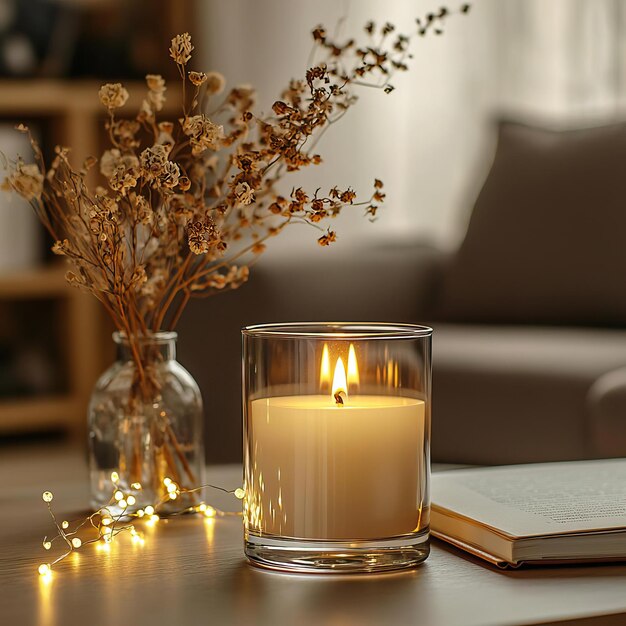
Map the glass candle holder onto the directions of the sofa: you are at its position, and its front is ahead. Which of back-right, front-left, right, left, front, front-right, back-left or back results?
front

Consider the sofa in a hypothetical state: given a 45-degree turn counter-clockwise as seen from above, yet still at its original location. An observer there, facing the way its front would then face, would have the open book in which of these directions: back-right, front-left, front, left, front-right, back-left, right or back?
front-right

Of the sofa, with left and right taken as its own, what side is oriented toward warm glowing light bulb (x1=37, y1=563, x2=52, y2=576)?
front

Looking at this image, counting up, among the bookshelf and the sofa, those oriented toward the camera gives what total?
2

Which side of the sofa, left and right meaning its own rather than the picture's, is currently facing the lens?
front

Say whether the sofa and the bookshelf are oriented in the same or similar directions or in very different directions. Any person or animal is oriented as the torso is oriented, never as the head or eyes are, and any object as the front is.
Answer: same or similar directions

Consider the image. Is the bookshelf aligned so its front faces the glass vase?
yes

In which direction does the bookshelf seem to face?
toward the camera

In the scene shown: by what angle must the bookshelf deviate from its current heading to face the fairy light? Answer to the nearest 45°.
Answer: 0° — it already faces it

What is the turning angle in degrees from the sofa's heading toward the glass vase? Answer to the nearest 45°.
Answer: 0° — it already faces it

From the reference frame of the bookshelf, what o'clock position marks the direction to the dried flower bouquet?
The dried flower bouquet is roughly at 12 o'clock from the bookshelf.

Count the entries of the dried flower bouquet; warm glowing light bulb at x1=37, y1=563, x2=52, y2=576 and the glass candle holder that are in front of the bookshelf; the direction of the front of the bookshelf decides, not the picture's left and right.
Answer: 3

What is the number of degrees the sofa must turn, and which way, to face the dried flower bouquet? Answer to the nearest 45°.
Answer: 0° — it already faces it

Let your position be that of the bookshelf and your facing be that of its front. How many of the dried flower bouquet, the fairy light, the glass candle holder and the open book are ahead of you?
4

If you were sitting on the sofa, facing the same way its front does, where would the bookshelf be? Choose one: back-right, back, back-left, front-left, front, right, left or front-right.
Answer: back-right
